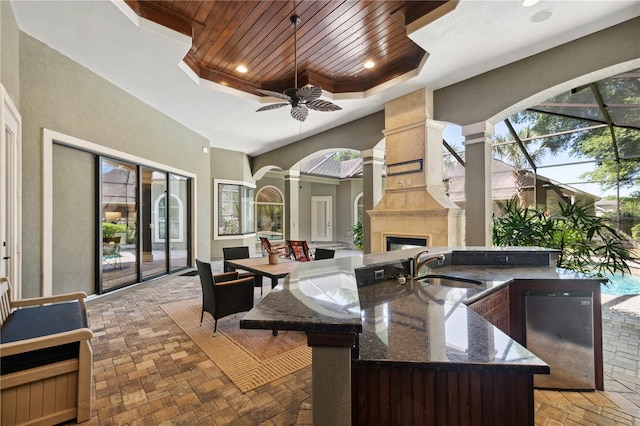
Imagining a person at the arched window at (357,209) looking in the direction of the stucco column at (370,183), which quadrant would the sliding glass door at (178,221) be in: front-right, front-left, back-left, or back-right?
front-right

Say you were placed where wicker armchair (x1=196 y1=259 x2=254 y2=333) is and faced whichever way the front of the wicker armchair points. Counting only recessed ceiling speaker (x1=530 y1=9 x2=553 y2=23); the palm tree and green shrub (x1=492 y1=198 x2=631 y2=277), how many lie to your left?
0

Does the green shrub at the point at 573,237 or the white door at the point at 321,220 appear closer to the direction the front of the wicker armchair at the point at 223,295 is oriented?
the white door

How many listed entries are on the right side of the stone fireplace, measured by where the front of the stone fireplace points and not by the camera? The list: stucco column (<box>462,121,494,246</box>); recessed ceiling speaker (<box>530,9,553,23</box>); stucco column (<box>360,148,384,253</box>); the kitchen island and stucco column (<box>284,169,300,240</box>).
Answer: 2

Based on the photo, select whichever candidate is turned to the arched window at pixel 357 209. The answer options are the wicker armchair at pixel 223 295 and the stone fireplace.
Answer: the wicker armchair

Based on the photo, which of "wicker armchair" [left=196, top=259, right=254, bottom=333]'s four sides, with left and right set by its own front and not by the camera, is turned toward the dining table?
front

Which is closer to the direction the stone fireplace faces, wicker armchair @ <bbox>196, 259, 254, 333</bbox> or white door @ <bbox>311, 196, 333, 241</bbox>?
the wicker armchair

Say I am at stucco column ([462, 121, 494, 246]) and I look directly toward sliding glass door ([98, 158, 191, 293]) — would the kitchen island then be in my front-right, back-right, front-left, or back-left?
front-left

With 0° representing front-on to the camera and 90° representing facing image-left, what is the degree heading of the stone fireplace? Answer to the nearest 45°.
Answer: approximately 45°

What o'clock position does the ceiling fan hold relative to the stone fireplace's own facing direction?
The ceiling fan is roughly at 12 o'clock from the stone fireplace.

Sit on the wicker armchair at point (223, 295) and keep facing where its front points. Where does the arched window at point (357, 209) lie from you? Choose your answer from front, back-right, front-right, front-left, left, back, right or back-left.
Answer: front

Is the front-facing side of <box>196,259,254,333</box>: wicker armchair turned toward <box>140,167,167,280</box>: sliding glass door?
no

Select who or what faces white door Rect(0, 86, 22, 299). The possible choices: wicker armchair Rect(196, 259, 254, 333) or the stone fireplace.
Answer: the stone fireplace

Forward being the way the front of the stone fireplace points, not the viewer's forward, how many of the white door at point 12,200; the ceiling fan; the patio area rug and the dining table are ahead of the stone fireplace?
4

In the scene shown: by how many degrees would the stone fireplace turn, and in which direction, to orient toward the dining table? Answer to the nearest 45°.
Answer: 0° — it already faces it

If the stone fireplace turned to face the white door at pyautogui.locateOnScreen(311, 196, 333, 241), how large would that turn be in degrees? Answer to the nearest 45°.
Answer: approximately 90° to its right

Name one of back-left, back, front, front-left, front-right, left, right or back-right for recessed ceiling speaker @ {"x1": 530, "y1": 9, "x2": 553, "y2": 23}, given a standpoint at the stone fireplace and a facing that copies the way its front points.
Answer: left

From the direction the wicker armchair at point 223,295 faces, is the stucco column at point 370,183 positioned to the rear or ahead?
ahead

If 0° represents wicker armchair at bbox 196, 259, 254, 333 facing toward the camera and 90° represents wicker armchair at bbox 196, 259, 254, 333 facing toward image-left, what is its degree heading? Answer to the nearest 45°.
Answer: approximately 225°

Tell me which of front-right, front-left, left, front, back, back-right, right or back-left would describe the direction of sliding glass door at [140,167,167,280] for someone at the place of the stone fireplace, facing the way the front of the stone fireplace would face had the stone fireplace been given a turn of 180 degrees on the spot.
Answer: back-left
